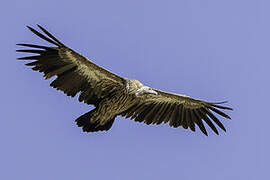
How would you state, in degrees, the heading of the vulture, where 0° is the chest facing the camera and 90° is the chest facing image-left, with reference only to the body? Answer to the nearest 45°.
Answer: approximately 315°
